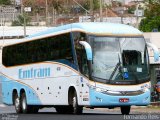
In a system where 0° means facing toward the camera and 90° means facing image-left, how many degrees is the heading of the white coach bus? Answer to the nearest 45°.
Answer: approximately 315°
